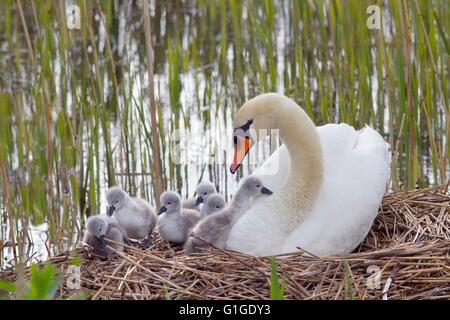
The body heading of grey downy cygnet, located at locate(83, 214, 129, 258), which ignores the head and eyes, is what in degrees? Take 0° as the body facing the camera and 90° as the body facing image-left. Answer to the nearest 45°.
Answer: approximately 45°

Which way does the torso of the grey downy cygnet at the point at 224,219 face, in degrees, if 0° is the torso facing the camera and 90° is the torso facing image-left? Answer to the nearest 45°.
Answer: approximately 270°

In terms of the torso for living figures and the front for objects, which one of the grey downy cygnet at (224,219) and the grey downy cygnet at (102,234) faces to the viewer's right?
the grey downy cygnet at (224,219)
